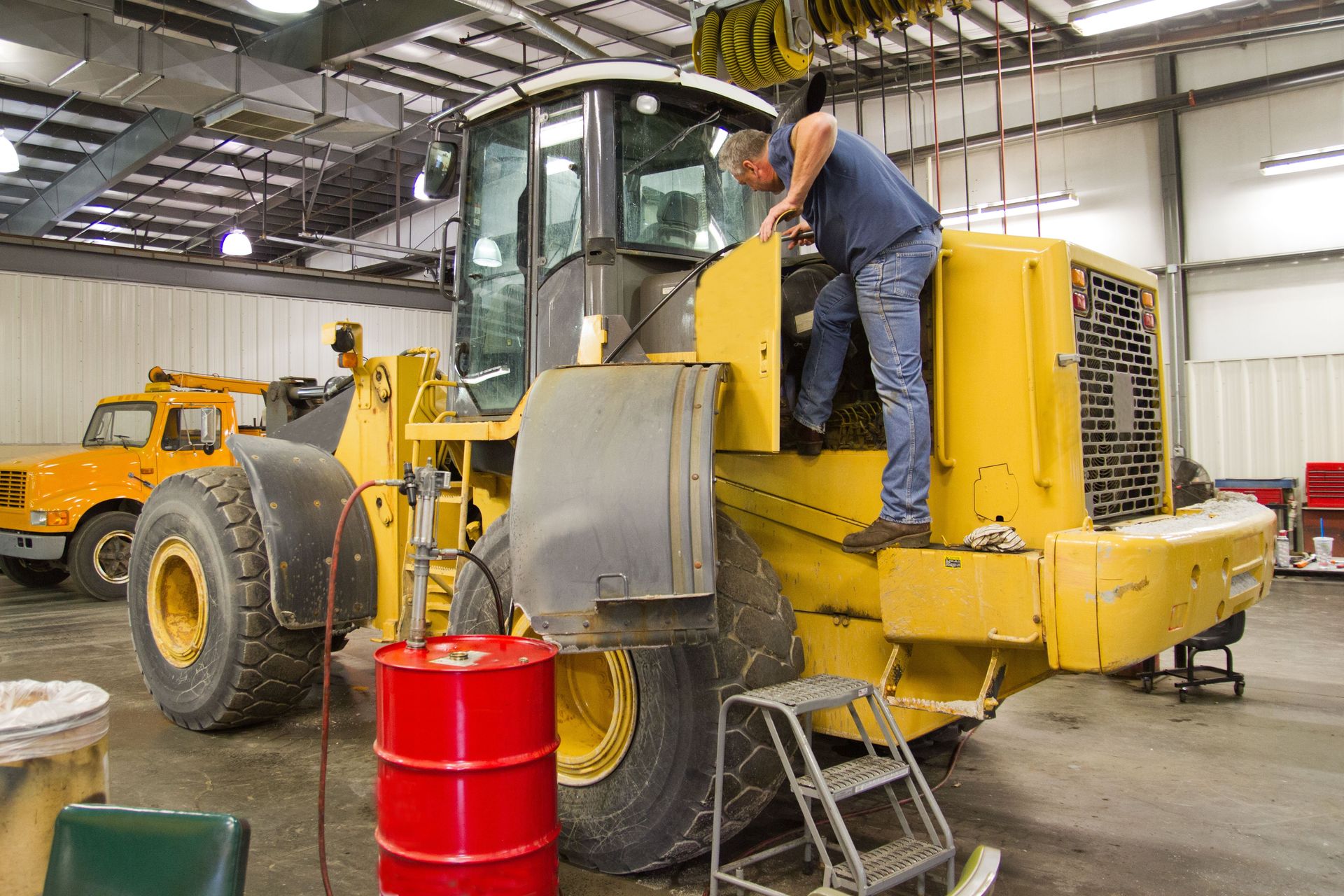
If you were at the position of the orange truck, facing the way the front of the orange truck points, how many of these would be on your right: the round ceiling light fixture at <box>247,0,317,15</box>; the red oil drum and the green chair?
0

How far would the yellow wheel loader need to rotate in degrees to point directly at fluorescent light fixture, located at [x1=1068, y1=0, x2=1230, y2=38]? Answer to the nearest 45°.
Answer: approximately 90° to its right

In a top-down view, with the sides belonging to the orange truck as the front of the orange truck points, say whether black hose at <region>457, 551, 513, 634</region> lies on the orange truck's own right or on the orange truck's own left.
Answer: on the orange truck's own left

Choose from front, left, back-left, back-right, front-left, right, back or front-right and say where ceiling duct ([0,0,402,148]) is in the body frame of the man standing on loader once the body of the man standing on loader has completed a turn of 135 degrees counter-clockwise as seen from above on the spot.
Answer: back

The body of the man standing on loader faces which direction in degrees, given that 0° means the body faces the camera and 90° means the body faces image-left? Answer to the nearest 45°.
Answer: approximately 90°

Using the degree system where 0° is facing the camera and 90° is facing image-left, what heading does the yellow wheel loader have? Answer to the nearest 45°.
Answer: approximately 135°

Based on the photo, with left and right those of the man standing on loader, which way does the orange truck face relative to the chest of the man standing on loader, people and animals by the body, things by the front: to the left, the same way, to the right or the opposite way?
to the left

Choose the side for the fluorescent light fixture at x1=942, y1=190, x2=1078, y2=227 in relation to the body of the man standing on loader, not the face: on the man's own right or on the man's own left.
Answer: on the man's own right

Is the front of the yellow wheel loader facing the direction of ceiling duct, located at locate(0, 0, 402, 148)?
yes

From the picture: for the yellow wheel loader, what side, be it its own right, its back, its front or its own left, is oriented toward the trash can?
left

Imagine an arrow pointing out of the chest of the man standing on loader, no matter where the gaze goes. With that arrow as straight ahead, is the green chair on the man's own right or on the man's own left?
on the man's own left

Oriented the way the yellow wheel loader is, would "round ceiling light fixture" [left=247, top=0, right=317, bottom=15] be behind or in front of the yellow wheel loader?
in front

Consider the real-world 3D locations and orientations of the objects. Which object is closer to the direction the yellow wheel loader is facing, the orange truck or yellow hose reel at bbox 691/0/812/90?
the orange truck

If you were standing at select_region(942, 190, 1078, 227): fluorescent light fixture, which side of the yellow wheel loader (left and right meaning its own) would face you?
right
